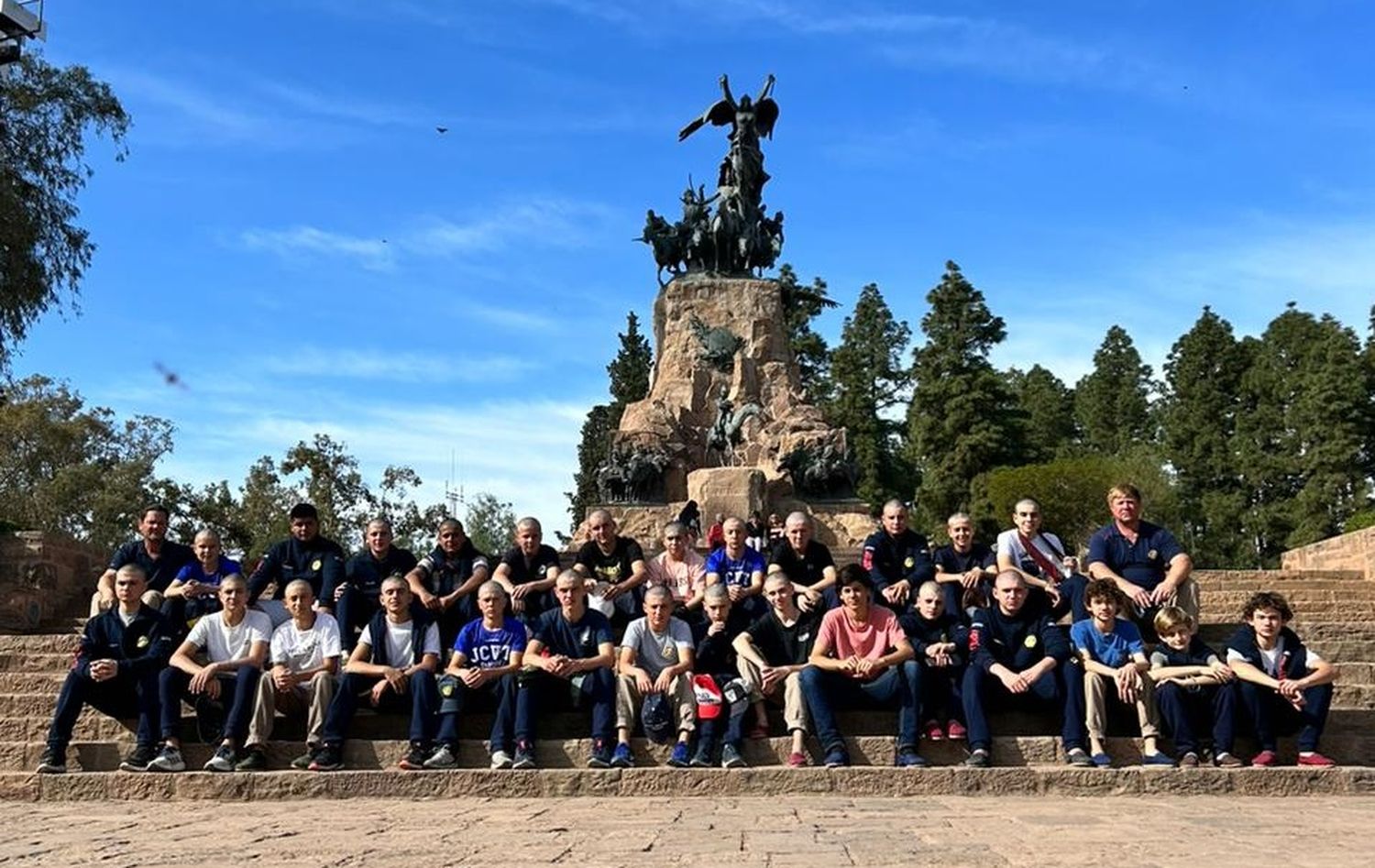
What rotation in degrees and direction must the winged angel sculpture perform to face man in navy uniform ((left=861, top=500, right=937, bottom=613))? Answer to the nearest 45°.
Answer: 0° — it already faces them

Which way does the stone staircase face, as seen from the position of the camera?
facing the viewer

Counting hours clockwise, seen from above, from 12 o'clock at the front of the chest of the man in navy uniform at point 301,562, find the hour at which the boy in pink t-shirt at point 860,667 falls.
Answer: The boy in pink t-shirt is roughly at 10 o'clock from the man in navy uniform.

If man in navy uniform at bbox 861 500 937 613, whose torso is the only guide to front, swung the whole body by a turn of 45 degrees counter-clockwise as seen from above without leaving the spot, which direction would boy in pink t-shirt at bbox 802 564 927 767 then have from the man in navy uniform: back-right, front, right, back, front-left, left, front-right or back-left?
front-right

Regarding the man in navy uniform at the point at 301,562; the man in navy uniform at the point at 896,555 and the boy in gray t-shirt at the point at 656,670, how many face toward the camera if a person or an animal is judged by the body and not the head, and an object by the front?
3

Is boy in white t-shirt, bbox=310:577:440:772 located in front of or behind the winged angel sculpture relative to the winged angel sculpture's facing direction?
in front

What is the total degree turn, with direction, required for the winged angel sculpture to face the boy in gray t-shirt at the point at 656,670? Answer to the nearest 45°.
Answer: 0° — it already faces them

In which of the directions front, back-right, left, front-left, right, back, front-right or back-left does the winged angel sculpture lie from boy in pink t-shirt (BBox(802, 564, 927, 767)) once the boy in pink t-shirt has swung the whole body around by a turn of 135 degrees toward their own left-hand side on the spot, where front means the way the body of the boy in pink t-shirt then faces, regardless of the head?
front-left

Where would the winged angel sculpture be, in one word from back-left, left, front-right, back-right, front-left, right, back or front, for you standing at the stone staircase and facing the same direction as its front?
back

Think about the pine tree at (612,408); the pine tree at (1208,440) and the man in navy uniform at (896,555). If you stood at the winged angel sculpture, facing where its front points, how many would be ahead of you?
1

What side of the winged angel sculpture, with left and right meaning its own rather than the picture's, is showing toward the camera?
front
